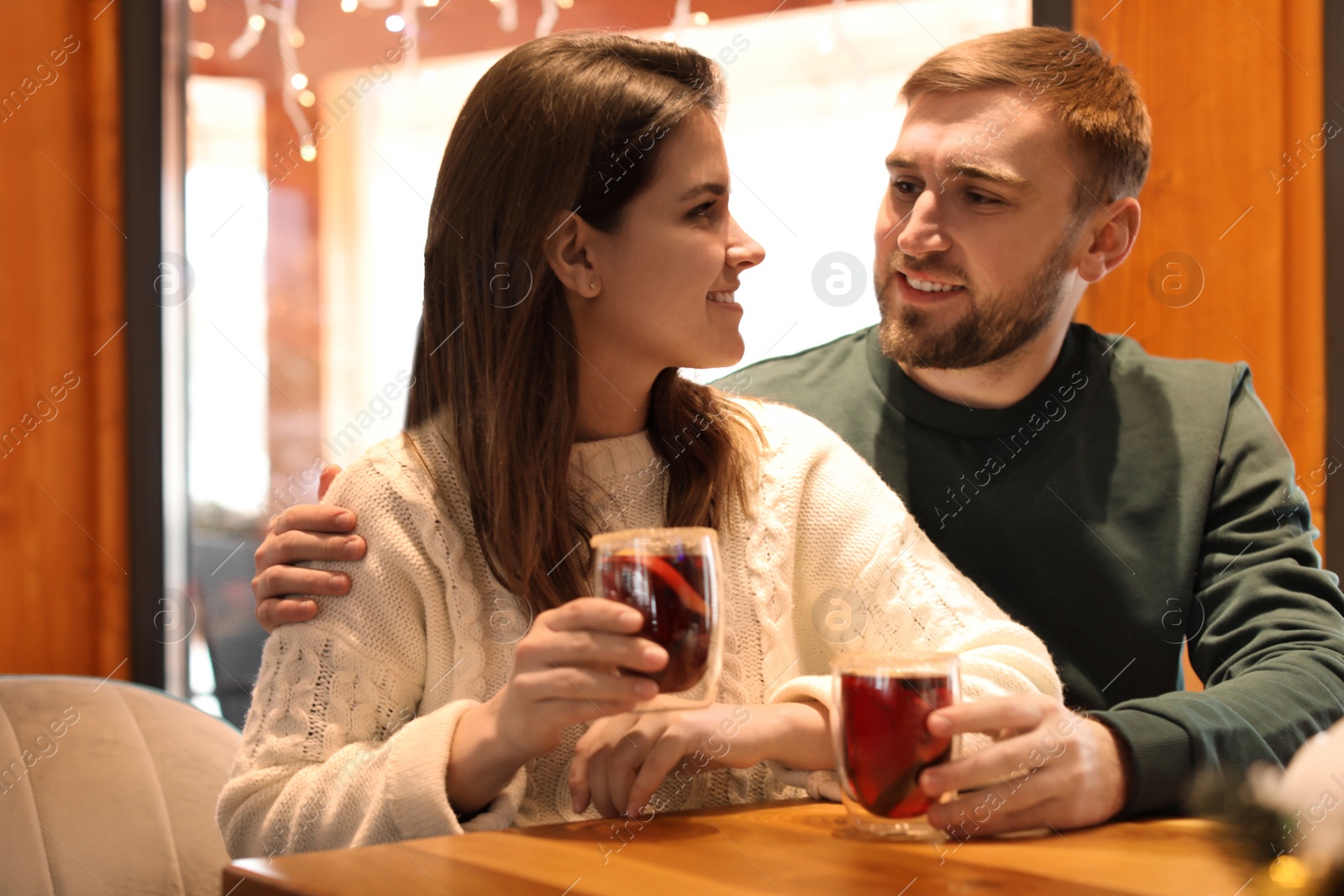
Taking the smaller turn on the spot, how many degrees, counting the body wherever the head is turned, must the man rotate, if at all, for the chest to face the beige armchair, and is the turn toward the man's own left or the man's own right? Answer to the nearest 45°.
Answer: approximately 45° to the man's own right

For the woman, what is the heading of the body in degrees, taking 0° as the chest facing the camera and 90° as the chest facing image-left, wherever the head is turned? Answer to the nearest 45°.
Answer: approximately 0°

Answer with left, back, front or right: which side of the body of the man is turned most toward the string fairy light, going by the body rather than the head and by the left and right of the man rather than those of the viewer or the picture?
right

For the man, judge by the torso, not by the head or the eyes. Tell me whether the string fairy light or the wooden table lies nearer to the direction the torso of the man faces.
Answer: the wooden table

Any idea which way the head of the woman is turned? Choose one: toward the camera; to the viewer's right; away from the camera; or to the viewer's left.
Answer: to the viewer's right

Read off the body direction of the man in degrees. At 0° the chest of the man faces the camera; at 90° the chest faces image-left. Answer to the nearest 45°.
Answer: approximately 45°

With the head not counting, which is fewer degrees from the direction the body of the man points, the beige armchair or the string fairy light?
the beige armchair
